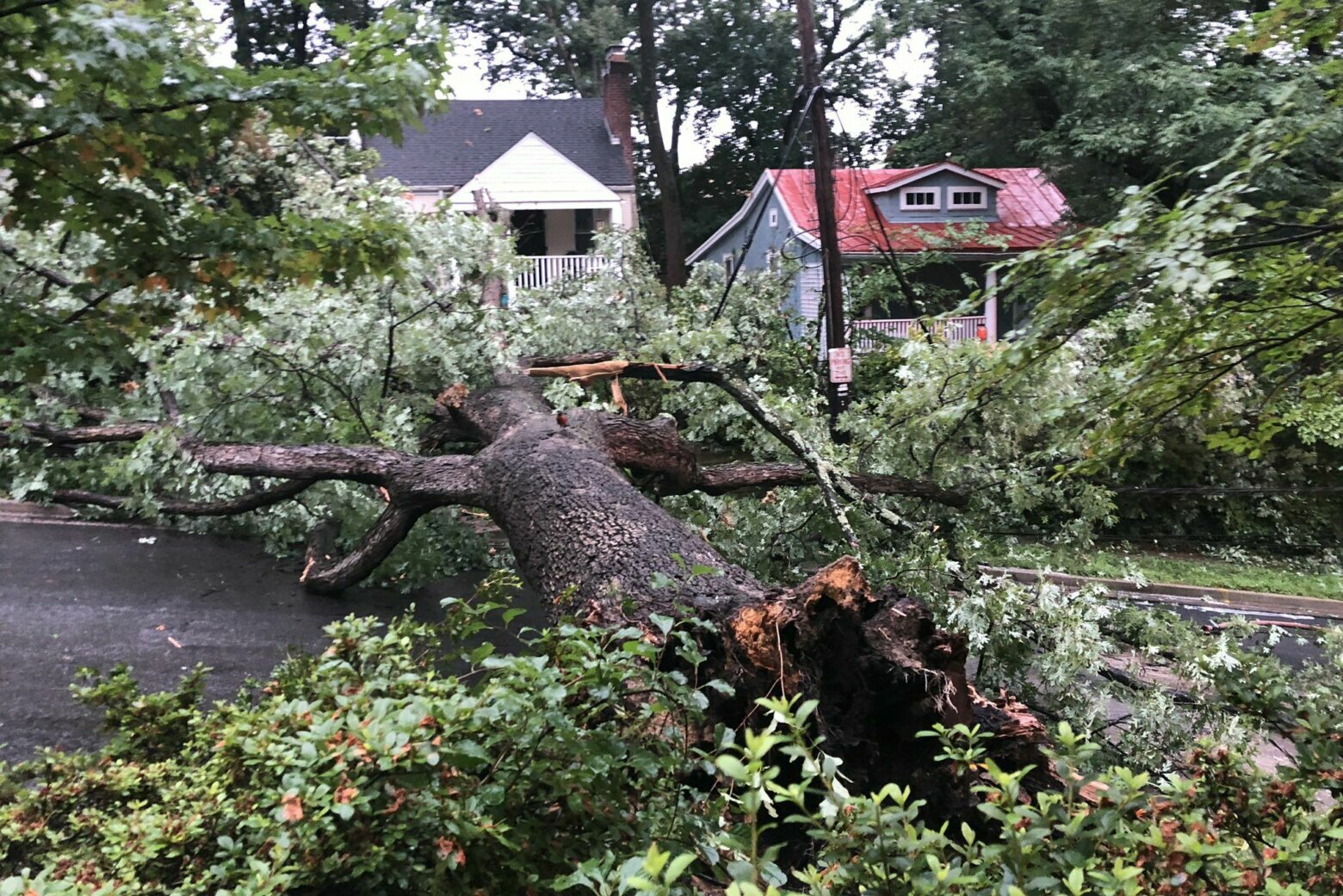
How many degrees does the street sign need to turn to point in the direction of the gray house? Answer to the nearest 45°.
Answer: approximately 180°

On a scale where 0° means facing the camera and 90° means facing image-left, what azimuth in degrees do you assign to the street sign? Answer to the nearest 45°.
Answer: approximately 0°

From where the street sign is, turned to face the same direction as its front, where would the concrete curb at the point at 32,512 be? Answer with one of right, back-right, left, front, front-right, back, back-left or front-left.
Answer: front-right

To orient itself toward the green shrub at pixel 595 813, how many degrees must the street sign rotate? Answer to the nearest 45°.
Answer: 0° — it already faces it

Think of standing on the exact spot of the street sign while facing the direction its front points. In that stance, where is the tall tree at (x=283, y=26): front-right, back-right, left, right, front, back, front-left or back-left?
back-right

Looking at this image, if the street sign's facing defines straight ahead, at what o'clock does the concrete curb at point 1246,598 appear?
The concrete curb is roughly at 9 o'clock from the street sign.

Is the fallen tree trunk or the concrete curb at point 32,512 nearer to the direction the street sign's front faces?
the fallen tree trunk

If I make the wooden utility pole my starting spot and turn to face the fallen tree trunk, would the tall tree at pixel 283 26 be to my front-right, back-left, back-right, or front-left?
back-right

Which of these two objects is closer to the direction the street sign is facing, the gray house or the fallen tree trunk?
the fallen tree trunk

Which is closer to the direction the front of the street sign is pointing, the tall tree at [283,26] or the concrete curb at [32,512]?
the concrete curb

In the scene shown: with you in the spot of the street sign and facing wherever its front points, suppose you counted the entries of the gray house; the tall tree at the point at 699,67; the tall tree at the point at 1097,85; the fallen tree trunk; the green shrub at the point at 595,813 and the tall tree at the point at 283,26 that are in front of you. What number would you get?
2

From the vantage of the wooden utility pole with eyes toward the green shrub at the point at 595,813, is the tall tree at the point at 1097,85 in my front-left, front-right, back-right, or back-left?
back-left

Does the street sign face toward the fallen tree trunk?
yes

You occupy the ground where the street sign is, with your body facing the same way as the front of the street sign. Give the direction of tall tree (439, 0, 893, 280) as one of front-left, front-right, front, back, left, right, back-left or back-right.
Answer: back
